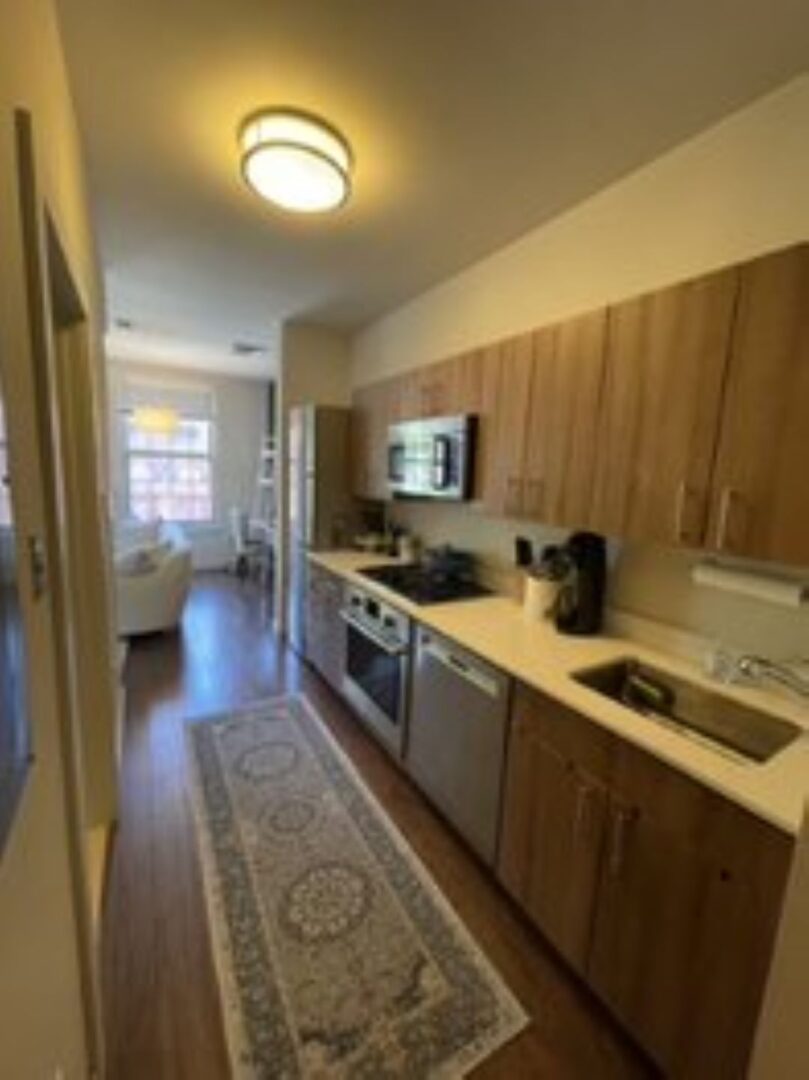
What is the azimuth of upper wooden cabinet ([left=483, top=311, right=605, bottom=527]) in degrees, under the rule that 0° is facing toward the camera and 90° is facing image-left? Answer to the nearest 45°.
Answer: approximately 45°

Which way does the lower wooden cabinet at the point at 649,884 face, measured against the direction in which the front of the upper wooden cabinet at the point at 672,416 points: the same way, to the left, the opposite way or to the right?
the same way

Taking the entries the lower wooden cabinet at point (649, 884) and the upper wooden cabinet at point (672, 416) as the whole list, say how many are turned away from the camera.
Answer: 0

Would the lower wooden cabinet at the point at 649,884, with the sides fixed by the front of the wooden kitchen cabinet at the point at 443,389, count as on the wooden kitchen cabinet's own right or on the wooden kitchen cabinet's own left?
on the wooden kitchen cabinet's own left

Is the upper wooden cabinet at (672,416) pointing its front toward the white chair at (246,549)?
no

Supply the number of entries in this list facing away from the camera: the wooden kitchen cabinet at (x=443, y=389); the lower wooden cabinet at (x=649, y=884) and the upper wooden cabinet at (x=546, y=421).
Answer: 0

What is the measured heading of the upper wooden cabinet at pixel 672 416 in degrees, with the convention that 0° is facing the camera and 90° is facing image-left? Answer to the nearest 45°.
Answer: approximately 45°

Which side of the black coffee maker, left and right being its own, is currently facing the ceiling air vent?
right

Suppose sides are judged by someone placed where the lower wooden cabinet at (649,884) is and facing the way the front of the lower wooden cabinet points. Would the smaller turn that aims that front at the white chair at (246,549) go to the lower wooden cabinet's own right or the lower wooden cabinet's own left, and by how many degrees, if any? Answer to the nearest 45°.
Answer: approximately 90° to the lower wooden cabinet's own right

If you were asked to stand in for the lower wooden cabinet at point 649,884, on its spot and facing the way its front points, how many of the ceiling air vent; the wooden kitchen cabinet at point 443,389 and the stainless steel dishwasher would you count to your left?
0

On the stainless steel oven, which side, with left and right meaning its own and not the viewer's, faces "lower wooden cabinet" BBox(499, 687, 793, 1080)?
left

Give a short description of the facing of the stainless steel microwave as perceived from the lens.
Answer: facing the viewer and to the left of the viewer

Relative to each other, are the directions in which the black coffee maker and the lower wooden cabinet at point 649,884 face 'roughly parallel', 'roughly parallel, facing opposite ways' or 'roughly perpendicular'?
roughly parallel

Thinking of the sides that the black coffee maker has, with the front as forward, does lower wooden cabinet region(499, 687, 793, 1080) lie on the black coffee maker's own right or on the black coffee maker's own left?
on the black coffee maker's own left

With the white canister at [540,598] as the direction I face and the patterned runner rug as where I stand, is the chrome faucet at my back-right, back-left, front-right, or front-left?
front-right

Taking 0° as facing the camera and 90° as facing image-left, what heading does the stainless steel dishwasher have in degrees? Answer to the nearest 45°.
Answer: approximately 45°

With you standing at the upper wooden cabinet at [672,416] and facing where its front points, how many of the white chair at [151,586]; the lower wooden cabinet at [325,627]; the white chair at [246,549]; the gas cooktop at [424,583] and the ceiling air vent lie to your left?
0

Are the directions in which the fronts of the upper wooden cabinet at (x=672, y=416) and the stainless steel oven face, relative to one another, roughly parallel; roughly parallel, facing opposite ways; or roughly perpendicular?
roughly parallel

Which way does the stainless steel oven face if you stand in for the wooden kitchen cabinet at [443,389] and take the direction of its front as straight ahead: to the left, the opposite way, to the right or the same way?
the same way
